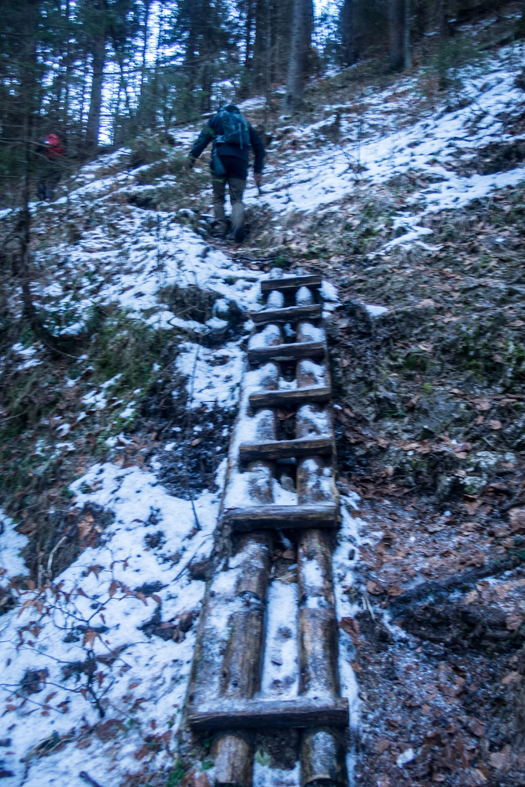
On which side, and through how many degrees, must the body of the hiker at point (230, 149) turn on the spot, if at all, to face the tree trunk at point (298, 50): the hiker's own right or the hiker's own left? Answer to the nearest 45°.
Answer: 0° — they already face it

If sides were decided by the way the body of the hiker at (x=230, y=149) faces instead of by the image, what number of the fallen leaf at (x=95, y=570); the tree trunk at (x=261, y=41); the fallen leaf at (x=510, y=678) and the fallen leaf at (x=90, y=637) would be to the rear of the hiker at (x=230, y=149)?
3

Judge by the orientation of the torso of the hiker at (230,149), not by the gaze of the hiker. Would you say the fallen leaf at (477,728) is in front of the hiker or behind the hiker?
behind

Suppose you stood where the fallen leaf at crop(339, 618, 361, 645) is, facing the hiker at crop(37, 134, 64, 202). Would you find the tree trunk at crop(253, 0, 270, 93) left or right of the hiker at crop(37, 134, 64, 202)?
right

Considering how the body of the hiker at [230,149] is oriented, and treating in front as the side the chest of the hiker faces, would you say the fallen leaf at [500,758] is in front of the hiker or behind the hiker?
behind

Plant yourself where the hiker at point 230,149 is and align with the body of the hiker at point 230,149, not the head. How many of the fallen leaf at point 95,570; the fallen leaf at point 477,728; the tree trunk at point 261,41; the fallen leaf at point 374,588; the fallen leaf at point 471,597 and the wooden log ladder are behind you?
5

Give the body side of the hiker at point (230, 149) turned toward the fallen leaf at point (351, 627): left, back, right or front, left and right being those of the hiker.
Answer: back

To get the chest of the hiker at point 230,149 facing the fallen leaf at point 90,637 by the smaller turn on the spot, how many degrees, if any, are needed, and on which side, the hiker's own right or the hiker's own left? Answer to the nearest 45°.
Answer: approximately 180°

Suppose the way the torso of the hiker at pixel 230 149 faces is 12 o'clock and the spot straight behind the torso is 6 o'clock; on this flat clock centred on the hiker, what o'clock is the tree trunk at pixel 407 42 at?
The tree trunk is roughly at 1 o'clock from the hiker.

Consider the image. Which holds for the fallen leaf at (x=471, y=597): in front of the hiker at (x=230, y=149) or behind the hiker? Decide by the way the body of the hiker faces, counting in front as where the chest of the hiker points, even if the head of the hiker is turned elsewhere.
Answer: behind

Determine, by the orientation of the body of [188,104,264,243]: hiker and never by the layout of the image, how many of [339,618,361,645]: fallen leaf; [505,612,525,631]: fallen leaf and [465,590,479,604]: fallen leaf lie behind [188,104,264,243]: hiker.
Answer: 3

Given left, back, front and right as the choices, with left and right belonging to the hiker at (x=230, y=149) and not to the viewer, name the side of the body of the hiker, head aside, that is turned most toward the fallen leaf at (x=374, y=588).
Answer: back

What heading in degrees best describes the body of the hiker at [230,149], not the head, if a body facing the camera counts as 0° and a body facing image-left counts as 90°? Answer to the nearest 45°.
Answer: approximately 180°

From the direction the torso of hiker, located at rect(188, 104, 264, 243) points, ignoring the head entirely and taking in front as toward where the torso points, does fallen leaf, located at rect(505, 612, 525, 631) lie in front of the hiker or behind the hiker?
behind
